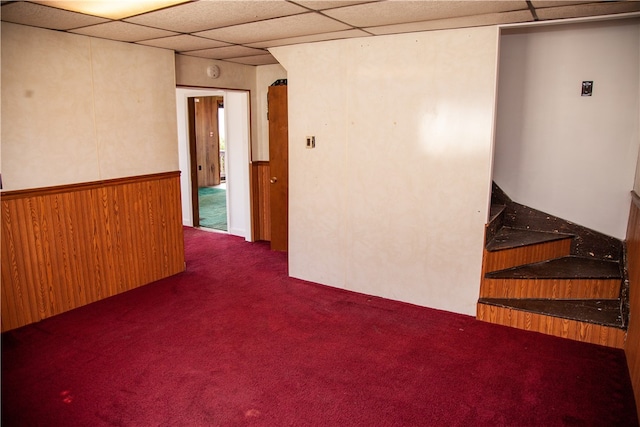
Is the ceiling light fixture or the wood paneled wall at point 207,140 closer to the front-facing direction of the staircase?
the ceiling light fixture

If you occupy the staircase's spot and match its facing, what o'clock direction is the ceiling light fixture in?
The ceiling light fixture is roughly at 2 o'clock from the staircase.

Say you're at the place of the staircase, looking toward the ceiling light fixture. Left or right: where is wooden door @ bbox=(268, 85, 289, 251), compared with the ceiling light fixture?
right

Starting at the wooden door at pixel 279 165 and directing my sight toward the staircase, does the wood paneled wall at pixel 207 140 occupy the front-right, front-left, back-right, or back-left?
back-left

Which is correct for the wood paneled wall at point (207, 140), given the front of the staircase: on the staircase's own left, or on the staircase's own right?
on the staircase's own right

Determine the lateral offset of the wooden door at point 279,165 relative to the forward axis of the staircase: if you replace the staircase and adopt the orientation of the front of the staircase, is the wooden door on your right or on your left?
on your right

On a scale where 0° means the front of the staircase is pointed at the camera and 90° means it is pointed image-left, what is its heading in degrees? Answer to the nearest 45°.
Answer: approximately 0°

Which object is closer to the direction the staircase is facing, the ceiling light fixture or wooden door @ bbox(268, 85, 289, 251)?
the ceiling light fixture

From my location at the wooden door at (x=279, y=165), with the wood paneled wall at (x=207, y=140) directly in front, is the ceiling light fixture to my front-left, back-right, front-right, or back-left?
back-left
